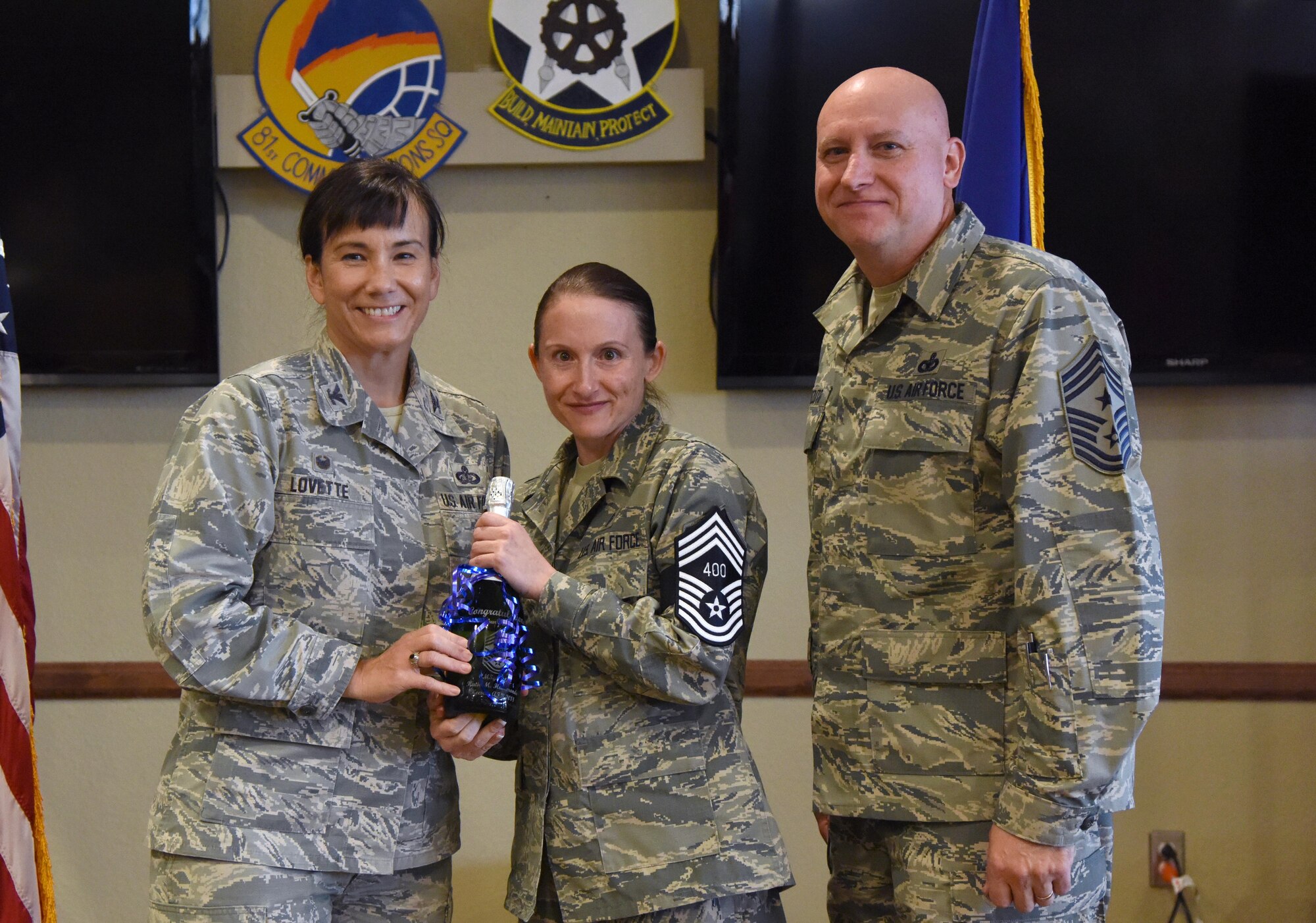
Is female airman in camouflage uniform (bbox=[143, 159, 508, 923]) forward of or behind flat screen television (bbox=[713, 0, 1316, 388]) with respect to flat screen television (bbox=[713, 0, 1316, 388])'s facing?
forward

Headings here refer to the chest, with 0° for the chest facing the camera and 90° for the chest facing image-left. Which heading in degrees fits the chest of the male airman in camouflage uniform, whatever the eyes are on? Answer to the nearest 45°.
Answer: approximately 45°

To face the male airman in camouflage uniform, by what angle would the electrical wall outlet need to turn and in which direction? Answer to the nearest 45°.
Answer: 0° — it already faces them

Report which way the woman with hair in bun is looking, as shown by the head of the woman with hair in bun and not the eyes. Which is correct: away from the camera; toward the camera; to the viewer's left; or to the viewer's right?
toward the camera

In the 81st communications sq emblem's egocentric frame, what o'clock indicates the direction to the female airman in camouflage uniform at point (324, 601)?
The female airman in camouflage uniform is roughly at 12 o'clock from the 81st communications sq emblem.

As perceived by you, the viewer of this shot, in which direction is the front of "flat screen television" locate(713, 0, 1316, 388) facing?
facing the viewer

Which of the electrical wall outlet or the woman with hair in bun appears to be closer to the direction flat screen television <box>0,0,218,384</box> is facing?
the woman with hair in bun

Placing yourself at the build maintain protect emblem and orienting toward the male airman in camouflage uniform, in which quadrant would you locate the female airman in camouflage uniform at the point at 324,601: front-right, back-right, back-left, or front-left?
front-right

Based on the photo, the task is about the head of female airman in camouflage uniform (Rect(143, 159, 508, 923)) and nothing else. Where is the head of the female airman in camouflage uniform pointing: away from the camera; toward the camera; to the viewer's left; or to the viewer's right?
toward the camera

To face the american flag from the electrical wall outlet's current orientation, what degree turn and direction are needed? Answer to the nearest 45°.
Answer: approximately 45° to its right

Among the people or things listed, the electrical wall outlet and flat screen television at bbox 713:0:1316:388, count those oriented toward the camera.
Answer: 2

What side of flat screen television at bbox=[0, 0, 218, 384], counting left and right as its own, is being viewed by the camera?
front
